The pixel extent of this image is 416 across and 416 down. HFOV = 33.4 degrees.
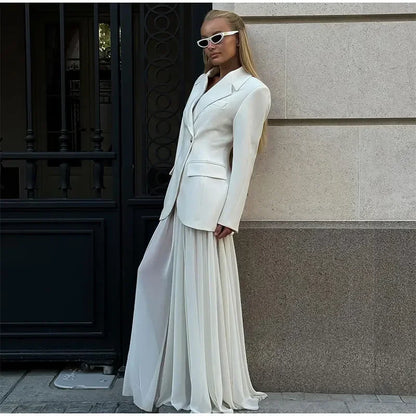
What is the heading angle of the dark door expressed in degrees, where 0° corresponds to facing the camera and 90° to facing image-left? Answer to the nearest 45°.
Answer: approximately 0°

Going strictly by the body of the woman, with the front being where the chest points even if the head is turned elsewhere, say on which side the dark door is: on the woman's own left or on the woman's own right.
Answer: on the woman's own right

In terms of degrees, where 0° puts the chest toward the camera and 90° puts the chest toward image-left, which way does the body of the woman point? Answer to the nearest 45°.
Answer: approximately 45°

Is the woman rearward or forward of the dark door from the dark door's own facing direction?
forward

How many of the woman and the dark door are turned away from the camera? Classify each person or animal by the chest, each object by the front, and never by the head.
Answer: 0
